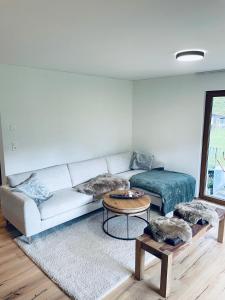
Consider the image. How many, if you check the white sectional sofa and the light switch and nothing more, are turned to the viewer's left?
0

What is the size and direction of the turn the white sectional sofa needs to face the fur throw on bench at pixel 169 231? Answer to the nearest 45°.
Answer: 0° — it already faces it

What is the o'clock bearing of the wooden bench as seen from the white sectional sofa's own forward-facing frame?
The wooden bench is roughly at 12 o'clock from the white sectional sofa.

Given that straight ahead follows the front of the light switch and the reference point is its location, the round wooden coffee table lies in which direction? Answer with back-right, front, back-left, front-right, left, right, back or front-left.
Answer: front-left

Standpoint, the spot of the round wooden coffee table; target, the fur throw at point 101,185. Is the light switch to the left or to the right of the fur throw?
left

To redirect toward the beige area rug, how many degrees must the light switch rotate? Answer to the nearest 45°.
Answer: approximately 45° to its left

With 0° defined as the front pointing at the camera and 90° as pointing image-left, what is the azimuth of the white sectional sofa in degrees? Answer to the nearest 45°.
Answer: approximately 315°

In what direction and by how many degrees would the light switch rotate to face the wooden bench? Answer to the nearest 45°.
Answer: approximately 45° to its left
